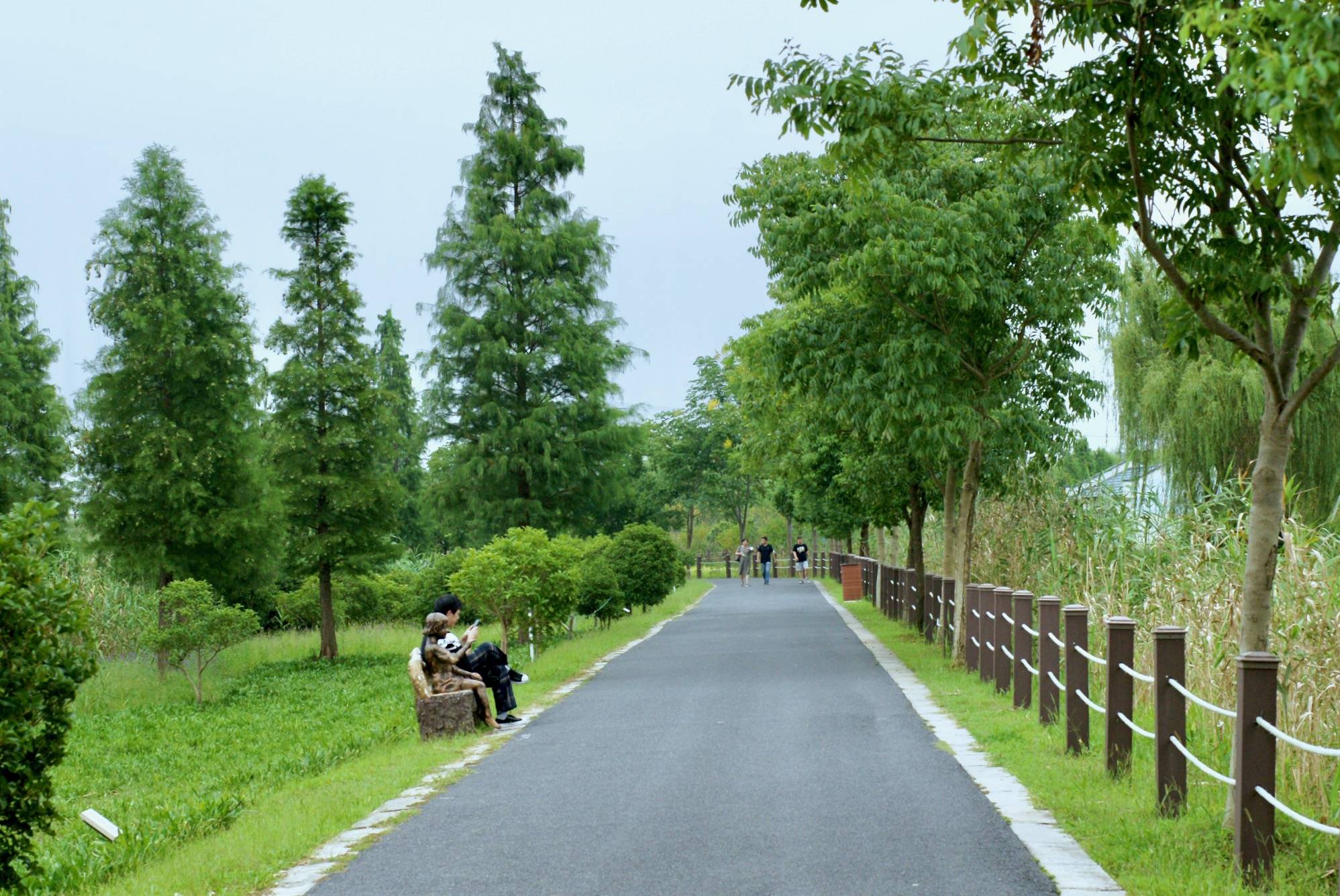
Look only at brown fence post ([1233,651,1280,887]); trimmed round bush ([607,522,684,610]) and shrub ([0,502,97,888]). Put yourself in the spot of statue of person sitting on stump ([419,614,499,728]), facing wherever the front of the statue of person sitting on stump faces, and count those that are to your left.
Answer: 1

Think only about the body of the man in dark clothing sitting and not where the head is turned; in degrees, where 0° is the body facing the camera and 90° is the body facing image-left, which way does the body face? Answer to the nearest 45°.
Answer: approximately 270°

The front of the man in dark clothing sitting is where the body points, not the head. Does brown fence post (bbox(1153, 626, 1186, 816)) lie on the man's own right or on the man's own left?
on the man's own right

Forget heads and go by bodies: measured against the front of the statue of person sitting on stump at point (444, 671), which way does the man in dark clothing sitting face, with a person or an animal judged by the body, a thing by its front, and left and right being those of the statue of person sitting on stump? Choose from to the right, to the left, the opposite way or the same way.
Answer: the same way

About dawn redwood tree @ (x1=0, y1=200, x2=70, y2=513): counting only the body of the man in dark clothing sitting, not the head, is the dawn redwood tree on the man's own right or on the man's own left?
on the man's own left

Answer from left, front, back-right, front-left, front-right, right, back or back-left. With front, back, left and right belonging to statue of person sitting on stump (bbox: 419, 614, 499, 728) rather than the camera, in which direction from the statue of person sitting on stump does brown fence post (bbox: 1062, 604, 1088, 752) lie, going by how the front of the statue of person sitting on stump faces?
front-right

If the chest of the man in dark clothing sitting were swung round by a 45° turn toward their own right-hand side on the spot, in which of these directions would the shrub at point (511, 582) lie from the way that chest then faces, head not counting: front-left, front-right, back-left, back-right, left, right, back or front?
back-left

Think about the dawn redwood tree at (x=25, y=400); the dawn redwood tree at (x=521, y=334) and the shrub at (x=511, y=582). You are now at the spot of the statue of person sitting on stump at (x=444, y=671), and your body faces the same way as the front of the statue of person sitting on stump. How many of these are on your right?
0

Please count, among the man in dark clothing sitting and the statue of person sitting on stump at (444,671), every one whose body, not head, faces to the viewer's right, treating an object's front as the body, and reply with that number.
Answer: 2

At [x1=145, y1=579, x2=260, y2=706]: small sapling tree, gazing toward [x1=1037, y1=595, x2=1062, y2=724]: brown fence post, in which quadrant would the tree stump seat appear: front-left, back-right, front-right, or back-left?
front-right

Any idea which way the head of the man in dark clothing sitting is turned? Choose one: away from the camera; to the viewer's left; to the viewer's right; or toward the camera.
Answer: to the viewer's right

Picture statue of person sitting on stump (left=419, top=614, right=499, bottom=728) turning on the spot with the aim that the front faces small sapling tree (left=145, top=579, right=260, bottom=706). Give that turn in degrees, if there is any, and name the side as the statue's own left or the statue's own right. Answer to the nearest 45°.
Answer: approximately 135° to the statue's own left

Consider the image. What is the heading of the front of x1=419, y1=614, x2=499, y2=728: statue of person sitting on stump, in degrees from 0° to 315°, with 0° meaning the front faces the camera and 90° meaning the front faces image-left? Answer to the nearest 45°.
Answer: approximately 270°

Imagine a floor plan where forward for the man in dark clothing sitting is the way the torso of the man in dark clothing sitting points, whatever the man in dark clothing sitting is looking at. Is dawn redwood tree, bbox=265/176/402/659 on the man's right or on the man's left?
on the man's left

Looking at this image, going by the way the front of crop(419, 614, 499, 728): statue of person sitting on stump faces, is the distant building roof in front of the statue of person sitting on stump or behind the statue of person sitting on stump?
in front

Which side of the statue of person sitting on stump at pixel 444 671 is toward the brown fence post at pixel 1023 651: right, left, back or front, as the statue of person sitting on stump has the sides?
front
